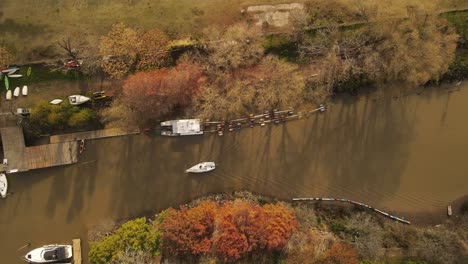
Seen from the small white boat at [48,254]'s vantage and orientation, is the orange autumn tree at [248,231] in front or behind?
behind

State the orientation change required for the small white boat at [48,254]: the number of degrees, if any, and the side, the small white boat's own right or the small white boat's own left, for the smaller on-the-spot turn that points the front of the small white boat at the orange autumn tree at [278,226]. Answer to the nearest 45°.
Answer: approximately 135° to the small white boat's own left

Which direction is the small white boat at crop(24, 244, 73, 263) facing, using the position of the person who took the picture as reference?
facing to the left of the viewer
